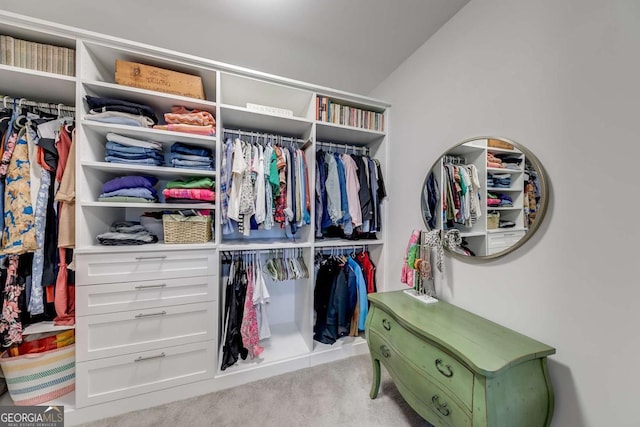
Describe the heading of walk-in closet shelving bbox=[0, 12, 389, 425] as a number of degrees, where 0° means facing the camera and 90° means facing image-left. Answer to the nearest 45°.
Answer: approximately 315°

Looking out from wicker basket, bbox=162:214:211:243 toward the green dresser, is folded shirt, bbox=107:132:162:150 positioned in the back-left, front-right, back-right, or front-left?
back-right

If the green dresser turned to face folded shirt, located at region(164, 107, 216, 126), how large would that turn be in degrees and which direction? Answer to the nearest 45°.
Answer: approximately 45° to its right

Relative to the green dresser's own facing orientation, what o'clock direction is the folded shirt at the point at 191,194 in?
The folded shirt is roughly at 1 o'clock from the green dresser.

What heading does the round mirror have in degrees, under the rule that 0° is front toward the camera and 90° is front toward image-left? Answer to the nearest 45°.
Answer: approximately 45°

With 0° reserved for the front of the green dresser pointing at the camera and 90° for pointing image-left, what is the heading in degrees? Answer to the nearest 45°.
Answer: approximately 45°

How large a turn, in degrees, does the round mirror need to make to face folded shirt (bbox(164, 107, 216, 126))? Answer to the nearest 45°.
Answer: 0° — it already faces it
